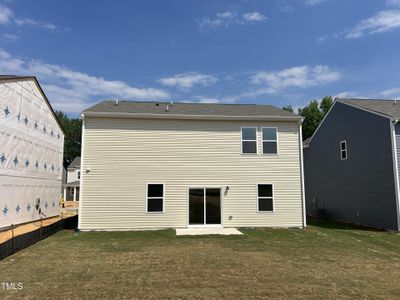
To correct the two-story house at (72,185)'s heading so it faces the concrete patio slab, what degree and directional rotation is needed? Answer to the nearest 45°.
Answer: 0° — it already faces it

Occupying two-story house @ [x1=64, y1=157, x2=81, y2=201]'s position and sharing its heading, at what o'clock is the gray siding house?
The gray siding house is roughly at 11 o'clock from the two-story house.

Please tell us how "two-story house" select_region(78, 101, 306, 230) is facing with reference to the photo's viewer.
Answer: facing away from the viewer

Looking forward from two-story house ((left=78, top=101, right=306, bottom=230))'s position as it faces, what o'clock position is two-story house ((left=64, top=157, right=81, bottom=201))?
two-story house ((left=64, top=157, right=81, bottom=201)) is roughly at 11 o'clock from two-story house ((left=78, top=101, right=306, bottom=230)).

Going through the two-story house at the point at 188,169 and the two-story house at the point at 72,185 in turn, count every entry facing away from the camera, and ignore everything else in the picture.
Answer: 1

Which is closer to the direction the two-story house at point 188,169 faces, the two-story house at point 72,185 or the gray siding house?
the two-story house

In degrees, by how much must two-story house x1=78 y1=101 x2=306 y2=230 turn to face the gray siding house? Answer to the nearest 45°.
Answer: approximately 90° to its right

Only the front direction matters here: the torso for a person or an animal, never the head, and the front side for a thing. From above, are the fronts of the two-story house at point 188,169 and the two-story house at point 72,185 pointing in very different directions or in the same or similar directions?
very different directions
